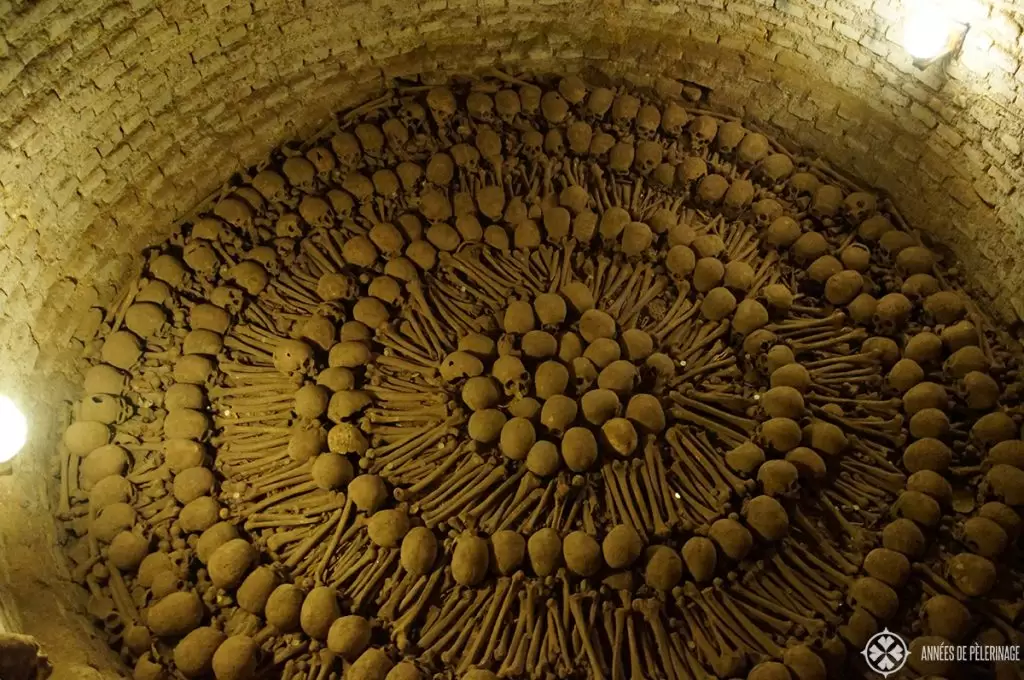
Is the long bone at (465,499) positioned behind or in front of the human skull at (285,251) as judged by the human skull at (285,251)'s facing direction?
in front

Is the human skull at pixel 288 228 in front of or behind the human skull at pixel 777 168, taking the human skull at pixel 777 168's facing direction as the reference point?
in front

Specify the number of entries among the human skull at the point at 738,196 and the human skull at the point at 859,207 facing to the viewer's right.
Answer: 0
